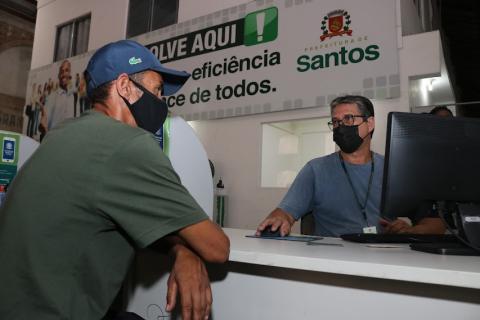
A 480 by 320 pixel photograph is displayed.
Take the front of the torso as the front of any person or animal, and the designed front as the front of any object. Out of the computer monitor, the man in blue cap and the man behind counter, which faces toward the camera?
the man behind counter

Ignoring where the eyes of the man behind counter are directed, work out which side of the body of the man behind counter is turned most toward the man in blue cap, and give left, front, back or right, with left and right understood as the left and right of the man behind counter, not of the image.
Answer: front

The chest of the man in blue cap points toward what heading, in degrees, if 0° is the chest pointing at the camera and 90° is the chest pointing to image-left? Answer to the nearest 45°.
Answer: approximately 225°

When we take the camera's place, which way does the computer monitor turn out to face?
facing away from the viewer and to the left of the viewer

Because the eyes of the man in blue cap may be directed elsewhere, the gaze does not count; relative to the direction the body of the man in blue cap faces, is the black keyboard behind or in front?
in front

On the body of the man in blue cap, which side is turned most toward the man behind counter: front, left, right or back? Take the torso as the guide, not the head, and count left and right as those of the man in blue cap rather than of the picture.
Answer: front

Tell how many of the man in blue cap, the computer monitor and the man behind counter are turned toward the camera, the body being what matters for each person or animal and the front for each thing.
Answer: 1

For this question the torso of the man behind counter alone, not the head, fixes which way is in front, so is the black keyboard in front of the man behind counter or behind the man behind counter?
in front

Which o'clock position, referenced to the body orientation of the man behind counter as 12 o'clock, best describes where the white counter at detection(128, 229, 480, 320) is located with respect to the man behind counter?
The white counter is roughly at 12 o'clock from the man behind counter.

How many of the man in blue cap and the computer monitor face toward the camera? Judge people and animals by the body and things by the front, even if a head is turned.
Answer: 0

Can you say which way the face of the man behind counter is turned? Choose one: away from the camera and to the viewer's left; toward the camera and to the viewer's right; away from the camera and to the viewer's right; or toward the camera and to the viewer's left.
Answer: toward the camera and to the viewer's left

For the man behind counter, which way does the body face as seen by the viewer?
toward the camera
